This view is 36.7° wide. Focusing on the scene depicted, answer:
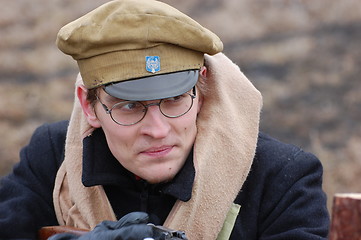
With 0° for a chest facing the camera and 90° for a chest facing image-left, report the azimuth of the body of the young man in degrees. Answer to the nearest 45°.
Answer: approximately 0°

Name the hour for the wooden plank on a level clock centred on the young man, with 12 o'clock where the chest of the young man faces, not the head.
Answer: The wooden plank is roughly at 11 o'clock from the young man.
